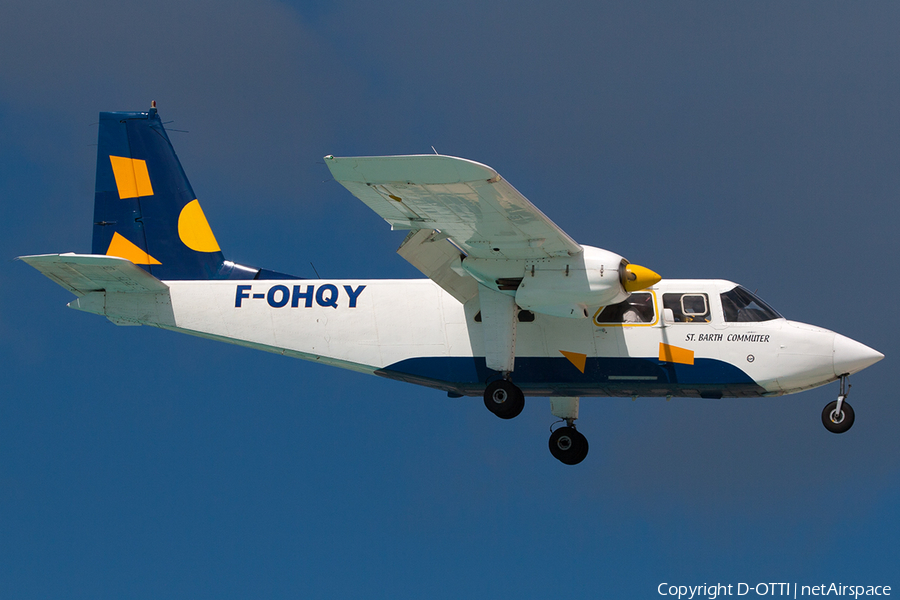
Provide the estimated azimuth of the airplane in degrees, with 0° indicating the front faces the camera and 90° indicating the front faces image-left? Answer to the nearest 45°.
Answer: approximately 270°
